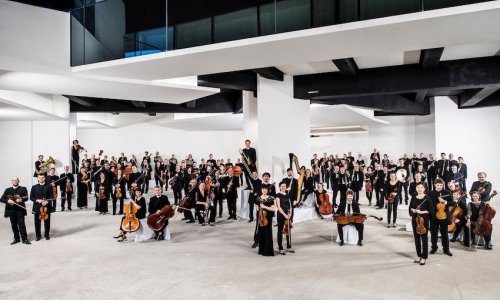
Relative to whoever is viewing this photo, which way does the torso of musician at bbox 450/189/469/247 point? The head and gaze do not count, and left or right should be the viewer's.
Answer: facing the viewer and to the left of the viewer

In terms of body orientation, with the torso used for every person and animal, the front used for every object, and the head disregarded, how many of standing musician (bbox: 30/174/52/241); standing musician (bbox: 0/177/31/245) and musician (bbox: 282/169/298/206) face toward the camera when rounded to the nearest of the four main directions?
3

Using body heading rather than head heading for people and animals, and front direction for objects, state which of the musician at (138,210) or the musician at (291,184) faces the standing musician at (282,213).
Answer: the musician at (291,184)

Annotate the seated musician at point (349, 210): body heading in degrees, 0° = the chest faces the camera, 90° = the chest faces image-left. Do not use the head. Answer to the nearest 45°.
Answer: approximately 0°

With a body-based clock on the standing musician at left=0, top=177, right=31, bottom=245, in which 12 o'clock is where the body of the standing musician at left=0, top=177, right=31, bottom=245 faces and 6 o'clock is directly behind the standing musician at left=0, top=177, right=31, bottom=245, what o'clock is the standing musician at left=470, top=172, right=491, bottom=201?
the standing musician at left=470, top=172, right=491, bottom=201 is roughly at 10 o'clock from the standing musician at left=0, top=177, right=31, bottom=245.

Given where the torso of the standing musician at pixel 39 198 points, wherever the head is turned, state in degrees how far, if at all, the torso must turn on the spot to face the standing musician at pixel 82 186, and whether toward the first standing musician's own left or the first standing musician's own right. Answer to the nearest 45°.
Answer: approximately 180°

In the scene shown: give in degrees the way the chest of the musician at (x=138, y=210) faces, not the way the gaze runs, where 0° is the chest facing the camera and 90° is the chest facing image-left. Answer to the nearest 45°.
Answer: approximately 45°

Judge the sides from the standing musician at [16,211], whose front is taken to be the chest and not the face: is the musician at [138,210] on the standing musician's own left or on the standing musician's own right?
on the standing musician's own left

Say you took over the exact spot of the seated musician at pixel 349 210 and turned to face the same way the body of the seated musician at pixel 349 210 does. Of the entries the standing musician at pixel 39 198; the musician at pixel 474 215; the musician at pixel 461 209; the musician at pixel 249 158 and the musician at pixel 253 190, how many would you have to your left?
2

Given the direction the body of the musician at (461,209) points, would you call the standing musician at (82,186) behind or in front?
in front

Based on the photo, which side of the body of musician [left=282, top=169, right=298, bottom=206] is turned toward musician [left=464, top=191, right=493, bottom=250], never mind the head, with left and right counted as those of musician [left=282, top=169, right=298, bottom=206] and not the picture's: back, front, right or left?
left
